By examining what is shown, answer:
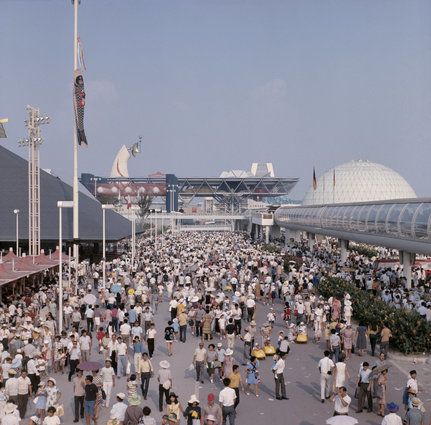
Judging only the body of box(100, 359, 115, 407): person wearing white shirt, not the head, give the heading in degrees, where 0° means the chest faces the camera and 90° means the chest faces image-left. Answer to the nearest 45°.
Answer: approximately 0°

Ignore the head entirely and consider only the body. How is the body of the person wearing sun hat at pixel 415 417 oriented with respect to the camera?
away from the camera

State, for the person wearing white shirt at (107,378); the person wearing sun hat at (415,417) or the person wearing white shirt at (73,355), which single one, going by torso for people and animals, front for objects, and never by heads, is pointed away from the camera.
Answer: the person wearing sun hat

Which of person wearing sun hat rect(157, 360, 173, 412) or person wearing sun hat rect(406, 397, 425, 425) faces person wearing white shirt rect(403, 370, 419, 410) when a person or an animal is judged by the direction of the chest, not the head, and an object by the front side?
person wearing sun hat rect(406, 397, 425, 425)
